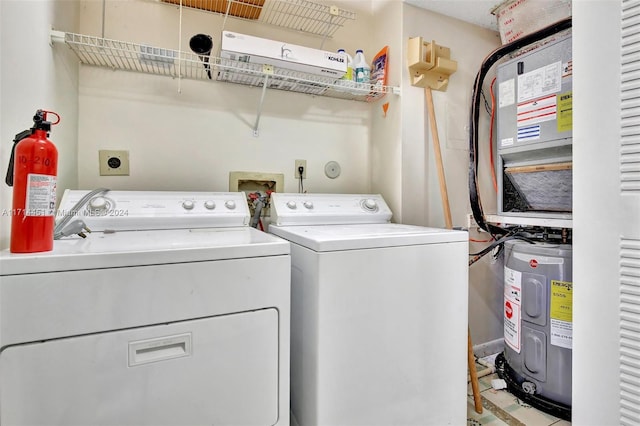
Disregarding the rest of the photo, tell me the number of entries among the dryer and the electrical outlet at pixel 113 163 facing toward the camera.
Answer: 2

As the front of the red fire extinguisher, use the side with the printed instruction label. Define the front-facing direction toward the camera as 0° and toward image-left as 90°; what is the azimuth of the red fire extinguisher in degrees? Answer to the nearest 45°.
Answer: approximately 315°

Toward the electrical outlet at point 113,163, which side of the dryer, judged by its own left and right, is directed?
back

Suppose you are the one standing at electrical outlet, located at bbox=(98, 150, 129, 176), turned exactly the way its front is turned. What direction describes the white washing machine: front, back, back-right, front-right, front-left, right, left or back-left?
front-left

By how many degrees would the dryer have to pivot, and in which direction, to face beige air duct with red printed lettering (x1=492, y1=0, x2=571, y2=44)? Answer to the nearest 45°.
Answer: approximately 90° to its left

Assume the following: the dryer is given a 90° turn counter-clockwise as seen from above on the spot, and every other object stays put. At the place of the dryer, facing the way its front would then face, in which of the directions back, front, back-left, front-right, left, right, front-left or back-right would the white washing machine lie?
front

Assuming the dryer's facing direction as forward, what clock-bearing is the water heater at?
The water heater is roughly at 9 o'clock from the dryer.
